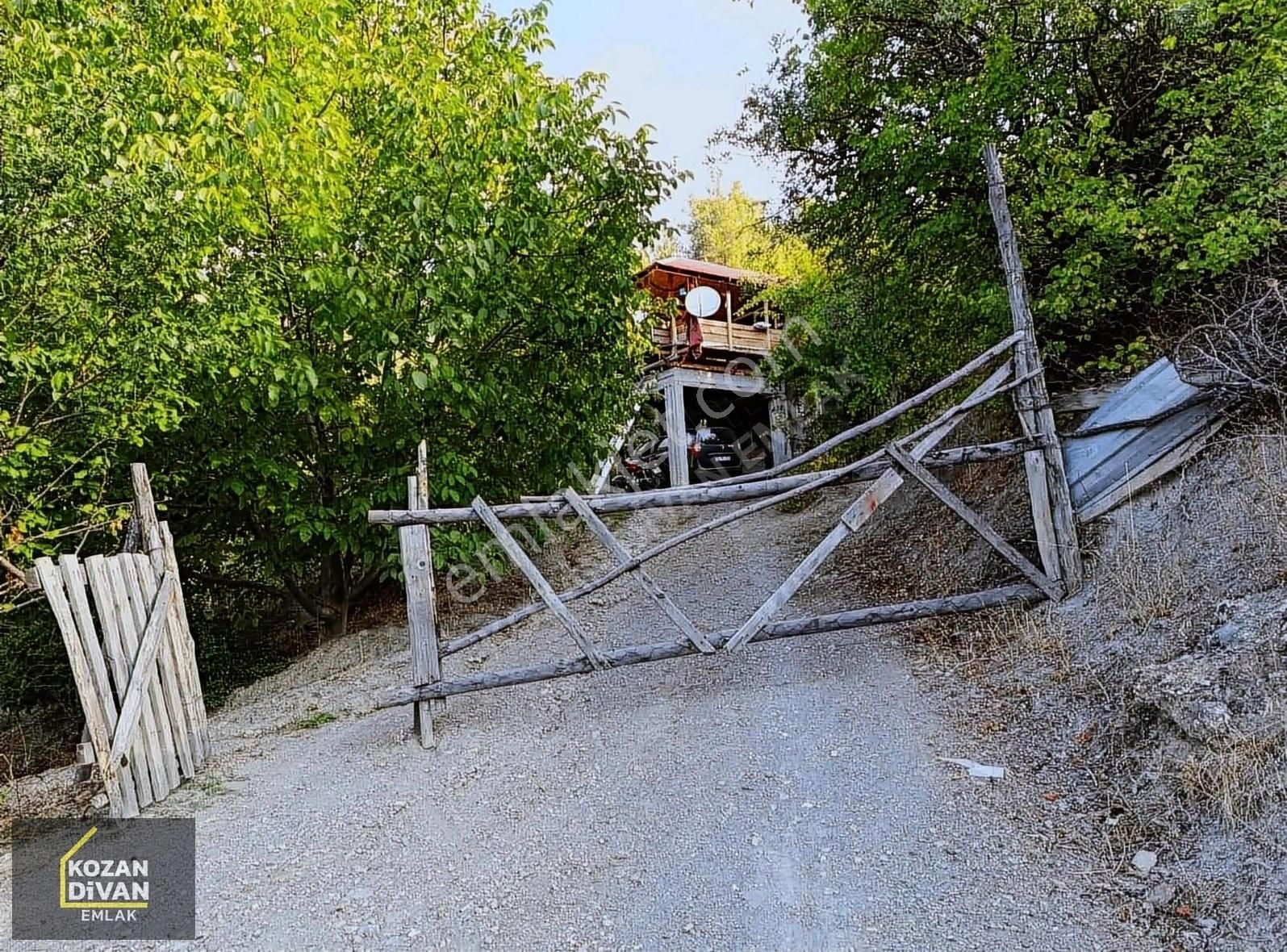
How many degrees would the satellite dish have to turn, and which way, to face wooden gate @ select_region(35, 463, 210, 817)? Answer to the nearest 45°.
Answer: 0° — it already faces it

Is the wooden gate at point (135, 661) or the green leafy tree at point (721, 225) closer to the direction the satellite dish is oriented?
the wooden gate

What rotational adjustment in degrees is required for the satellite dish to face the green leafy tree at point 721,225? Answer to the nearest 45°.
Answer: approximately 180°

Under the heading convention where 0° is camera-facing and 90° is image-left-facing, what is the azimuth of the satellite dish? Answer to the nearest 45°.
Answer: approximately 0°
